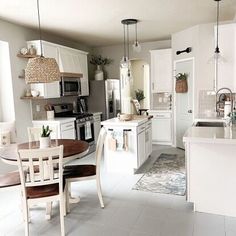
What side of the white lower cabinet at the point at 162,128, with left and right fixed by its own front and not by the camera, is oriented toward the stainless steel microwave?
right

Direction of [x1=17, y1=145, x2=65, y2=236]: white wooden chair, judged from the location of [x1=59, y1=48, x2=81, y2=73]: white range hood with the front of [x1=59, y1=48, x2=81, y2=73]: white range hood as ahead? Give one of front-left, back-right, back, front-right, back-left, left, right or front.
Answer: front-right

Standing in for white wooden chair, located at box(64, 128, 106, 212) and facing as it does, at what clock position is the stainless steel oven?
The stainless steel oven is roughly at 3 o'clock from the white wooden chair.

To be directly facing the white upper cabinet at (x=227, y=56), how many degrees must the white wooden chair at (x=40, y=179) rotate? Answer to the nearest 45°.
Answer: approximately 90° to its right

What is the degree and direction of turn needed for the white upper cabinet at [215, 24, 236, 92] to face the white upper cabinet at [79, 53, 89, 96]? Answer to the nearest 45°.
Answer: approximately 45° to its right

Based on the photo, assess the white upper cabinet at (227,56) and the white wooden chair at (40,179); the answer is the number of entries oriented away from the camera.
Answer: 1

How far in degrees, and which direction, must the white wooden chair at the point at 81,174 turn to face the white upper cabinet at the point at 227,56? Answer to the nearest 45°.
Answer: approximately 180°

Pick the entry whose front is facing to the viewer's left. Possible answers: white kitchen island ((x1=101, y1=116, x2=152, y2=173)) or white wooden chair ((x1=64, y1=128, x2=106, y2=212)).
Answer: the white wooden chair

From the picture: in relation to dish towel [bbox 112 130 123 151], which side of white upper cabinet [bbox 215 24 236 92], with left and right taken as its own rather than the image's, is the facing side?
front

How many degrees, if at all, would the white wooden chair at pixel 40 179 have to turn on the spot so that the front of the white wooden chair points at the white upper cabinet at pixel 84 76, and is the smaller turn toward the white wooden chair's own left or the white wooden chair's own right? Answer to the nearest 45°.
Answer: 0° — it already faces it

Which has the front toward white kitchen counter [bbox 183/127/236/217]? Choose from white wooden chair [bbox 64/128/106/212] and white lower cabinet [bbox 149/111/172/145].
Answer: the white lower cabinet

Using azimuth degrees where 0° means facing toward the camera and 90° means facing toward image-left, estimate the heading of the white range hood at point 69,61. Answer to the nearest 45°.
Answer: approximately 315°

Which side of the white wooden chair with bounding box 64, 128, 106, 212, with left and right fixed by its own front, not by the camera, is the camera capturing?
left
